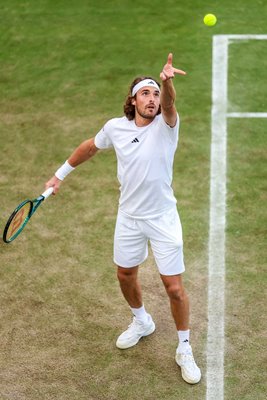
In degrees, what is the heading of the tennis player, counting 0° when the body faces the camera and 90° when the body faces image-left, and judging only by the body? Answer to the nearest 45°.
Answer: approximately 0°

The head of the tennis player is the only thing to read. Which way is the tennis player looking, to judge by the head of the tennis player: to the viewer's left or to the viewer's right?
to the viewer's right
